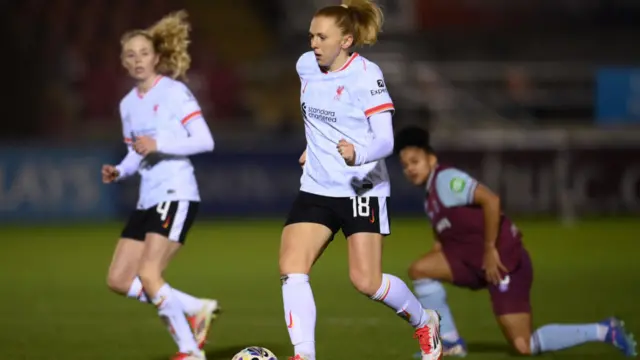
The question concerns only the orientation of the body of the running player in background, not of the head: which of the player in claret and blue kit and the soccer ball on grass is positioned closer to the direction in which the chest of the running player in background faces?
the soccer ball on grass

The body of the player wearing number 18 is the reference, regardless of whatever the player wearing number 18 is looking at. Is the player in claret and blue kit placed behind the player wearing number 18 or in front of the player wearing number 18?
behind

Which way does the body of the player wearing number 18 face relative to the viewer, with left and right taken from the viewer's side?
facing the viewer and to the left of the viewer

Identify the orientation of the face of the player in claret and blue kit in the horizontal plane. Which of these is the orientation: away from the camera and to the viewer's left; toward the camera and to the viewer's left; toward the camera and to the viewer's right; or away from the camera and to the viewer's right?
toward the camera and to the viewer's left

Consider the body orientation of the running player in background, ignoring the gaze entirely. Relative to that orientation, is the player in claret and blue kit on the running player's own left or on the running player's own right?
on the running player's own left

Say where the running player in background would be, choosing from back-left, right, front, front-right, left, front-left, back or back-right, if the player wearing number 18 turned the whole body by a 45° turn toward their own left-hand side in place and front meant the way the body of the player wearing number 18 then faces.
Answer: back-right

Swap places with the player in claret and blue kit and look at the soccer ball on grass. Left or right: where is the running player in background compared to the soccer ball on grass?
right
